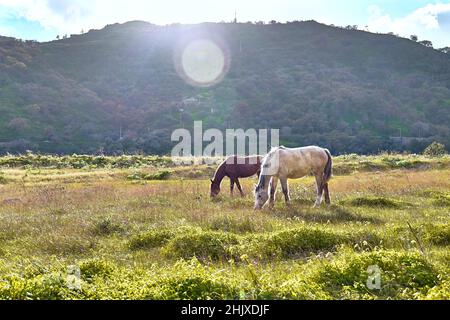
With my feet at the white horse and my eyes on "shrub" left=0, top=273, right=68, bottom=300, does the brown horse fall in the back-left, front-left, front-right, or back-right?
back-right

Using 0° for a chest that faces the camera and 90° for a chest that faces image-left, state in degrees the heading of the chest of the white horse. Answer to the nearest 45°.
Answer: approximately 90°

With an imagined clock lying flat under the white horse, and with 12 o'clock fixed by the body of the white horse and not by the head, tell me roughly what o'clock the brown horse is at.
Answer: The brown horse is roughly at 2 o'clock from the white horse.

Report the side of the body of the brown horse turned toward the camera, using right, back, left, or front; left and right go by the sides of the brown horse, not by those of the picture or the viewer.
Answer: left

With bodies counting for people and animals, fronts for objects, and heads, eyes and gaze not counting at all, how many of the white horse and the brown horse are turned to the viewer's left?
2
